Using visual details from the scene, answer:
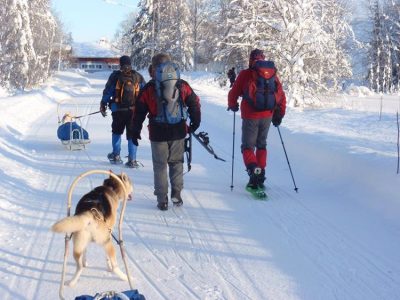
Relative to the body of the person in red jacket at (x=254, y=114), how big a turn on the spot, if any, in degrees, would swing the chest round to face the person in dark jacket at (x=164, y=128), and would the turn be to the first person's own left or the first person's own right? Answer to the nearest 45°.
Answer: approximately 135° to the first person's own left

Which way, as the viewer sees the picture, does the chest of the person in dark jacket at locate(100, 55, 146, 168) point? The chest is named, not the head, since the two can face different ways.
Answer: away from the camera

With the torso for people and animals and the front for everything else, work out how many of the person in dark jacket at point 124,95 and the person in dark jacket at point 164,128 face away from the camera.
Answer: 2

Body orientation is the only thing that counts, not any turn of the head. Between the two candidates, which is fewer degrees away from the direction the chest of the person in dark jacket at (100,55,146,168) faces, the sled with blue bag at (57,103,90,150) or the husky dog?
the sled with blue bag

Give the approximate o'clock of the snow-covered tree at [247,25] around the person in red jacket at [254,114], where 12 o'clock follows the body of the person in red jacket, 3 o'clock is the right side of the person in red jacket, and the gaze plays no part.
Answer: The snow-covered tree is roughly at 12 o'clock from the person in red jacket.

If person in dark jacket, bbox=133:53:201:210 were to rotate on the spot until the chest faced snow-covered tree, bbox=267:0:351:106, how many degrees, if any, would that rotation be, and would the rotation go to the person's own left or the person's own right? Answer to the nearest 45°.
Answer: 0° — they already face it

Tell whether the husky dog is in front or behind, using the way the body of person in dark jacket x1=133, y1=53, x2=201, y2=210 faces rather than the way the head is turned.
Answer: behind

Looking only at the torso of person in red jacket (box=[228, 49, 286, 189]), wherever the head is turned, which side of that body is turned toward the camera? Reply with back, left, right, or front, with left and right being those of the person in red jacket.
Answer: back

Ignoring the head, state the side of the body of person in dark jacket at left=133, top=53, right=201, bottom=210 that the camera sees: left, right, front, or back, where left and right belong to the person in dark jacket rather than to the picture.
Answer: back

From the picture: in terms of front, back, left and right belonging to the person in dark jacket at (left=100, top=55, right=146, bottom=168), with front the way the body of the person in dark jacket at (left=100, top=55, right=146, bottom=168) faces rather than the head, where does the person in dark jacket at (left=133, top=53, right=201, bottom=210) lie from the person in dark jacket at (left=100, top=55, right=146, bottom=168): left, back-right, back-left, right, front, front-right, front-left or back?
back

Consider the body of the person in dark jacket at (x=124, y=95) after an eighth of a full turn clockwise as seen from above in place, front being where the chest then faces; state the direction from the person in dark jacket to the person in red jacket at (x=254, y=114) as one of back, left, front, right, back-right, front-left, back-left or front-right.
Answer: right

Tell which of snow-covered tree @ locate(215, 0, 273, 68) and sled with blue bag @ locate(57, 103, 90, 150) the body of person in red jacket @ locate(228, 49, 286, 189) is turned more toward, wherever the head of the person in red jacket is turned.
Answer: the snow-covered tree

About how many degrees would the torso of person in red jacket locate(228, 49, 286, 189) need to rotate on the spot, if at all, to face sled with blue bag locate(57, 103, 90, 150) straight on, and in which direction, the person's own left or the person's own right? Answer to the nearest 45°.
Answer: approximately 45° to the person's own left
